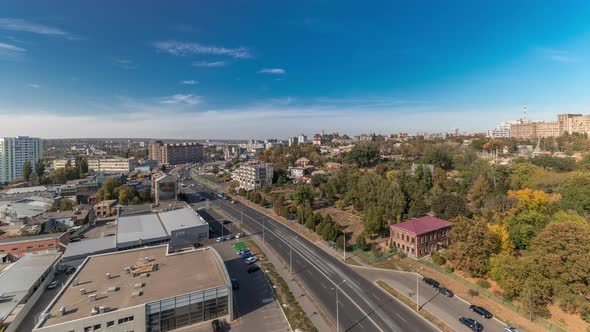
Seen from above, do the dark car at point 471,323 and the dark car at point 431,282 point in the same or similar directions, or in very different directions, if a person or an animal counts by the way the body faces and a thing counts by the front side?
same or similar directions

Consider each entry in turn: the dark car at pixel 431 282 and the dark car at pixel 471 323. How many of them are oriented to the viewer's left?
0

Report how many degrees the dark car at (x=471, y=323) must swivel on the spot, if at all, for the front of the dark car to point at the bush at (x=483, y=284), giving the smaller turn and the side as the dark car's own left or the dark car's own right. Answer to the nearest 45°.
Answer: approximately 45° to the dark car's own right

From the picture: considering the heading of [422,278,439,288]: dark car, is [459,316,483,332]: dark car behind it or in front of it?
behind
